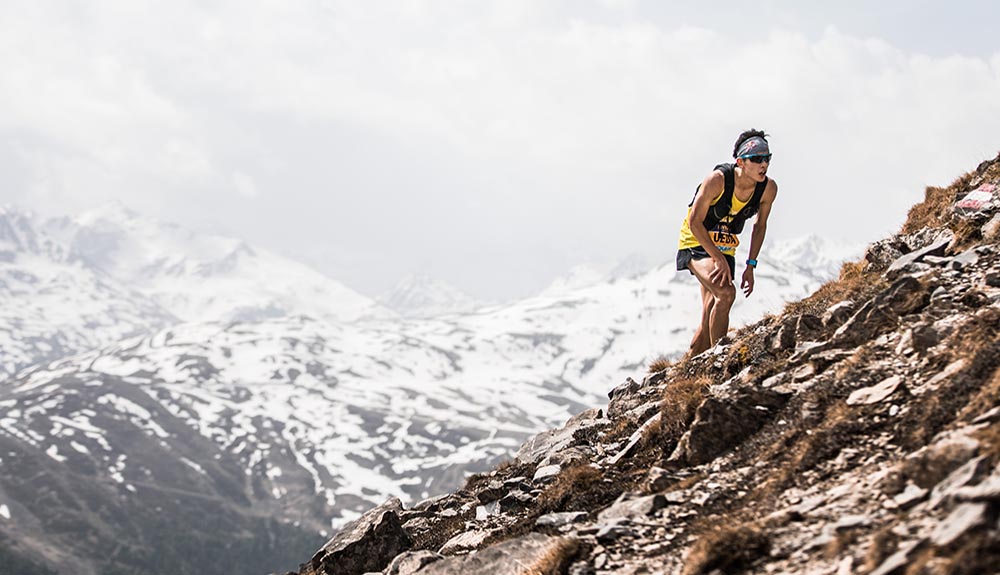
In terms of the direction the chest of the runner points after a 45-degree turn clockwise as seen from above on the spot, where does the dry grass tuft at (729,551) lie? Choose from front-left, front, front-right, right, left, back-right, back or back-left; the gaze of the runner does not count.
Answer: front

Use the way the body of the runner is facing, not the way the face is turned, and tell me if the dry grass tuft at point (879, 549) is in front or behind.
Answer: in front

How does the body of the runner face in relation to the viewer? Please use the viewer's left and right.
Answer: facing the viewer and to the right of the viewer

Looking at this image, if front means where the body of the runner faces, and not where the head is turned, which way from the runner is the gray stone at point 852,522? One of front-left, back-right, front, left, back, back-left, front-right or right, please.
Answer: front-right

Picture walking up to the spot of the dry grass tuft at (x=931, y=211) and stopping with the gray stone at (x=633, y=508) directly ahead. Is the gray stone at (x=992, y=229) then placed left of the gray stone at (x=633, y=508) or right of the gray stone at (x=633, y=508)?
left

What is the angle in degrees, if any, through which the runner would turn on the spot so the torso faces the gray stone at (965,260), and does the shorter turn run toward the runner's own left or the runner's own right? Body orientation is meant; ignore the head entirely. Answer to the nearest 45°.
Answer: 0° — they already face it

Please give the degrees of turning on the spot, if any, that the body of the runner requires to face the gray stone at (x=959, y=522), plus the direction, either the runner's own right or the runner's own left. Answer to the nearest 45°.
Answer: approximately 45° to the runner's own right
